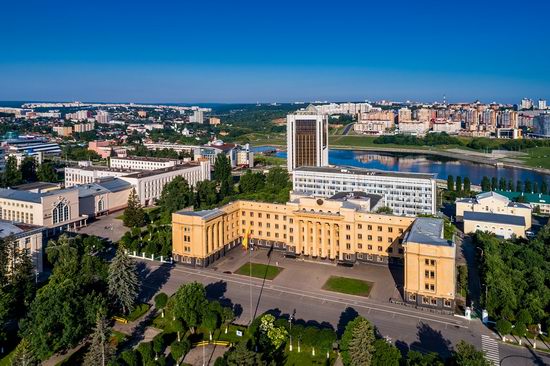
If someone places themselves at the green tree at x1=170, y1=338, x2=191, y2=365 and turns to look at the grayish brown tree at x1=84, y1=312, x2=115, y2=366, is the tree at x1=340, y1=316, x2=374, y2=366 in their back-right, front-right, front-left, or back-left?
back-left

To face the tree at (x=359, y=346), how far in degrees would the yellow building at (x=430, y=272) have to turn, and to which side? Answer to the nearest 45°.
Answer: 0° — it already faces it

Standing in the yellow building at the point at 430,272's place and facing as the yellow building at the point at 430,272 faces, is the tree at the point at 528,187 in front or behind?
behind

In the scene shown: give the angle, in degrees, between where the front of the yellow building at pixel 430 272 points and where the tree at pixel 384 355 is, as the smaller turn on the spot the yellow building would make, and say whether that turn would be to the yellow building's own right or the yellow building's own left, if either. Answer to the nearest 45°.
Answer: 0° — it already faces it

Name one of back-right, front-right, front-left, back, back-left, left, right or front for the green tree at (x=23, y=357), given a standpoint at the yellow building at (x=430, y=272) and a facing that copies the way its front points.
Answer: front-right

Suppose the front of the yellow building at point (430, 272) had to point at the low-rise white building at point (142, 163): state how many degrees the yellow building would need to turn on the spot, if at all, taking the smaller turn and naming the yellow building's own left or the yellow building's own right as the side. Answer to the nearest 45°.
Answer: approximately 135° to the yellow building's own right

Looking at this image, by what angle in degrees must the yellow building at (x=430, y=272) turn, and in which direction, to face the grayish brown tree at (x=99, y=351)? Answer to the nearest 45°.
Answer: approximately 45° to its right

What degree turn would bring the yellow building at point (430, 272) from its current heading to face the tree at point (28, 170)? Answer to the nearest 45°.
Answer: approximately 135° to its right

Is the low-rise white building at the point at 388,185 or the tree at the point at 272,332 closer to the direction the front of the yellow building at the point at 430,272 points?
the tree

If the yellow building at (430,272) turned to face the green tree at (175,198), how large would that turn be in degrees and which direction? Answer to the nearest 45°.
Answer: approximately 135° to its right
